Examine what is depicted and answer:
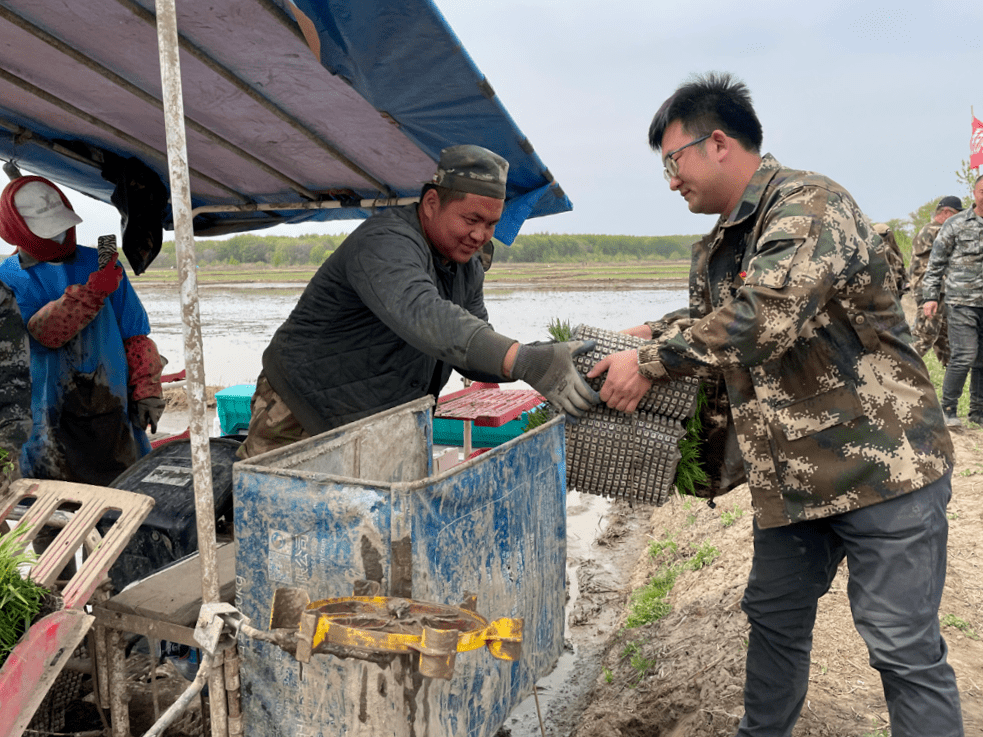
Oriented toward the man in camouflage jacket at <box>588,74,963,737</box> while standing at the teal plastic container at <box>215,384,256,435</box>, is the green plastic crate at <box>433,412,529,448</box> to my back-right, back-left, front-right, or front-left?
front-left

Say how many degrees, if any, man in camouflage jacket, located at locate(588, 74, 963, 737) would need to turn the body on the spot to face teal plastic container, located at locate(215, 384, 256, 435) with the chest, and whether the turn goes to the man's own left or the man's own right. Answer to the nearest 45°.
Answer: approximately 45° to the man's own right

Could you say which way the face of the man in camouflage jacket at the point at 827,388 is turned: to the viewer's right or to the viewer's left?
to the viewer's left

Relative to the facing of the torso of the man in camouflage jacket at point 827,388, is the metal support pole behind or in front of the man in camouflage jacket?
in front

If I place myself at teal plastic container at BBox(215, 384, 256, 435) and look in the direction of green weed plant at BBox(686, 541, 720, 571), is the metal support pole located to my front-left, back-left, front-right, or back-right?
front-right

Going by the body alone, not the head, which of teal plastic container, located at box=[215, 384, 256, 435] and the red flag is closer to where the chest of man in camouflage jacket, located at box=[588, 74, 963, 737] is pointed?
the teal plastic container

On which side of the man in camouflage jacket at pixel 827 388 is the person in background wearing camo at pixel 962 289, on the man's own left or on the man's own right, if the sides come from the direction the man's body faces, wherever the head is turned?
on the man's own right

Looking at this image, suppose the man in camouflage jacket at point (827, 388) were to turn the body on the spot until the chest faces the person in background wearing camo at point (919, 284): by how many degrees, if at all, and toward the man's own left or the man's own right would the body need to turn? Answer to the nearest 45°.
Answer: approximately 90° to the man's own right

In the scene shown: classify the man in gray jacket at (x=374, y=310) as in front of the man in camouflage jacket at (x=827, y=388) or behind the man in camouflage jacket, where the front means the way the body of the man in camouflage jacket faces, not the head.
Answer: in front

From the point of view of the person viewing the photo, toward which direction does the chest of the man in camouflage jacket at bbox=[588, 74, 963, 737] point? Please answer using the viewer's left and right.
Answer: facing to the left of the viewer
